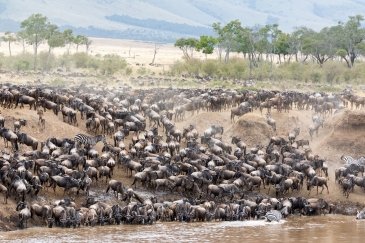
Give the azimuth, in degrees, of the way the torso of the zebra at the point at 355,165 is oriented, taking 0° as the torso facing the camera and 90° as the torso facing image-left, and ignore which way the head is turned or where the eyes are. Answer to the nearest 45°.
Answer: approximately 90°

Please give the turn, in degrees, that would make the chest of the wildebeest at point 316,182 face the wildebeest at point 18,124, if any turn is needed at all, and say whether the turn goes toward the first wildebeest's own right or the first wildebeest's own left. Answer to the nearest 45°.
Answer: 0° — it already faces it

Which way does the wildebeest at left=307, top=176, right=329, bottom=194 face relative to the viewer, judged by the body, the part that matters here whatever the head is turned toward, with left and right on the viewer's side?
facing to the left of the viewer

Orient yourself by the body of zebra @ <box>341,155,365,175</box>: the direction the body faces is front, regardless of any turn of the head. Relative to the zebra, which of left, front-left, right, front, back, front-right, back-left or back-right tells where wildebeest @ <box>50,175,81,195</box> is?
front-left

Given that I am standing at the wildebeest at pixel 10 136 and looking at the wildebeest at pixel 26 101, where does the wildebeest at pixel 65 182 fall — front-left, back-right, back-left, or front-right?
back-right
